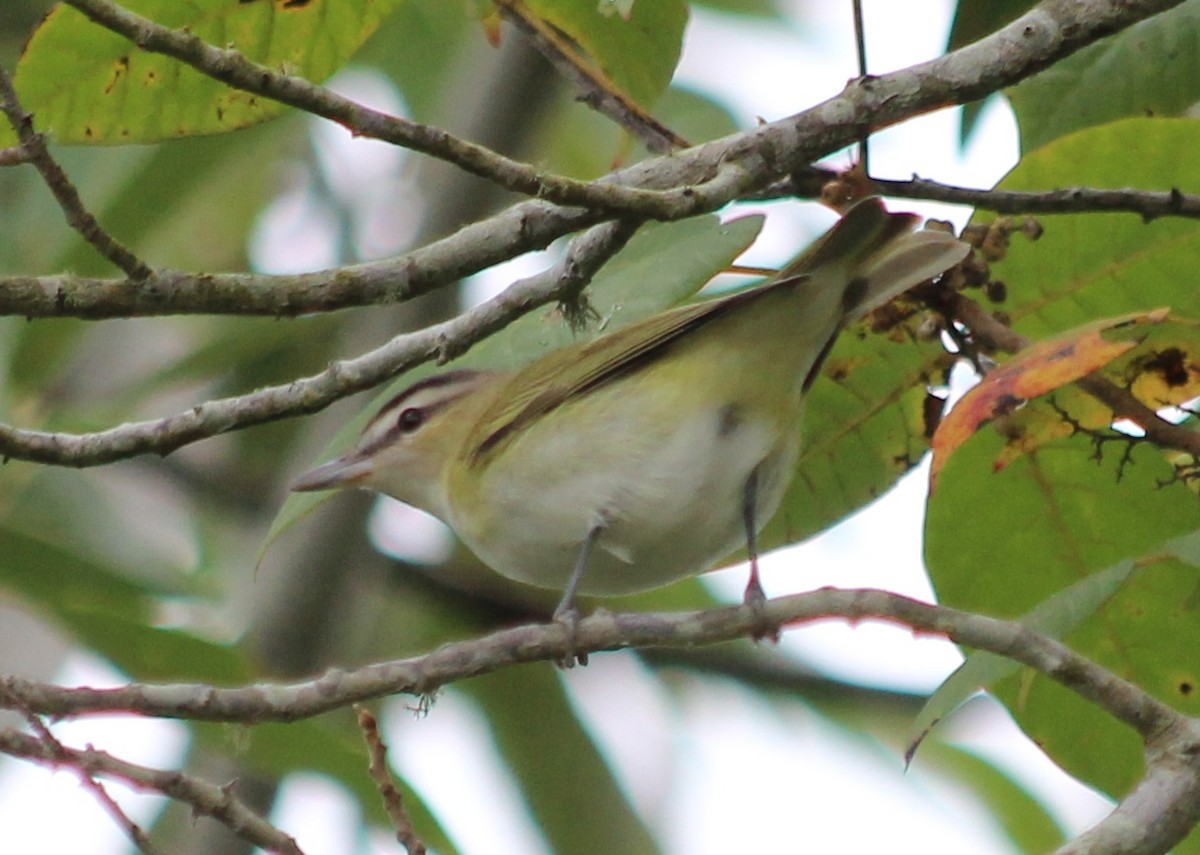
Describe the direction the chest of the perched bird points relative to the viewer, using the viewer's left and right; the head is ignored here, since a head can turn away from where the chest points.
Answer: facing to the left of the viewer

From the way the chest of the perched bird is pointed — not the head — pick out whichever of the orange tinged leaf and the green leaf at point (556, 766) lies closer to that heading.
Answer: the green leaf

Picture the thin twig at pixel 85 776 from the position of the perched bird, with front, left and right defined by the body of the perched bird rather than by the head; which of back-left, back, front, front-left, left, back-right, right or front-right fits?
front-left

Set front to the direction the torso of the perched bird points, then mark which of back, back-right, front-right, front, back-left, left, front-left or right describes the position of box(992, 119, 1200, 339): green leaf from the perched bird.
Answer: back

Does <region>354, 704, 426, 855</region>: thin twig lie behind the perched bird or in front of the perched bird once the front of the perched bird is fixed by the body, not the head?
in front

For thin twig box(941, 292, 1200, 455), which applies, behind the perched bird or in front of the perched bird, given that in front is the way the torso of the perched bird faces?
behind

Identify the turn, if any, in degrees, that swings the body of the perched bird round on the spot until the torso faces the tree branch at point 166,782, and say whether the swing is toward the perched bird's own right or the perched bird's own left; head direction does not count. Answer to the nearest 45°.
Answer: approximately 45° to the perched bird's own left

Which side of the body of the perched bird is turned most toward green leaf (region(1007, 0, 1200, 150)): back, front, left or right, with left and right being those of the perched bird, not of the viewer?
back
